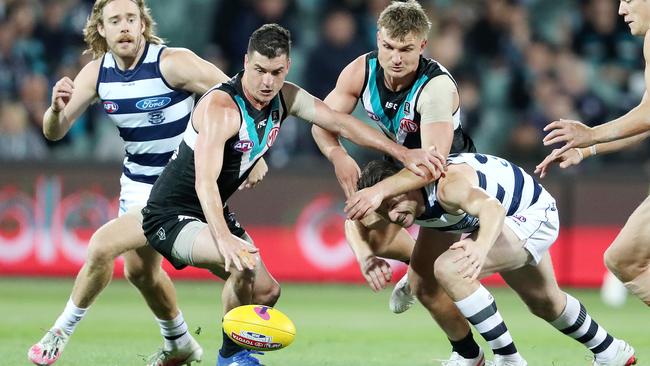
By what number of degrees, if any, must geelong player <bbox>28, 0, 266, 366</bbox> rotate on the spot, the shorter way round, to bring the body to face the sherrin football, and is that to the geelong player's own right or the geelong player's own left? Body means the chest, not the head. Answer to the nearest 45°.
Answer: approximately 45° to the geelong player's own left

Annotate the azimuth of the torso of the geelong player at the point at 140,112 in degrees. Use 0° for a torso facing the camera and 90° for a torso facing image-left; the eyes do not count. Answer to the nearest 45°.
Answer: approximately 0°
